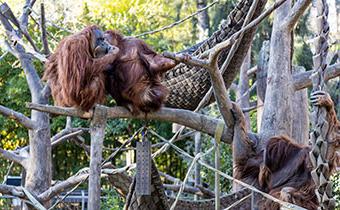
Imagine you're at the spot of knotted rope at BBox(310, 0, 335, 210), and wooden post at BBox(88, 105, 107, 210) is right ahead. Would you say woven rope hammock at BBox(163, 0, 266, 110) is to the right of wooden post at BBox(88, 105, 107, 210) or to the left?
right

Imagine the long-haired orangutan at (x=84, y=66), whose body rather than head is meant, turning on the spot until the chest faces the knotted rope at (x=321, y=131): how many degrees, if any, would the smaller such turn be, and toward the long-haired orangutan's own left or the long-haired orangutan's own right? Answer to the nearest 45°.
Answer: approximately 45° to the long-haired orangutan's own right

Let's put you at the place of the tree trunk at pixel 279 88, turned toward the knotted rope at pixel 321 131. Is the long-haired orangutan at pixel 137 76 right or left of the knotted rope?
right
